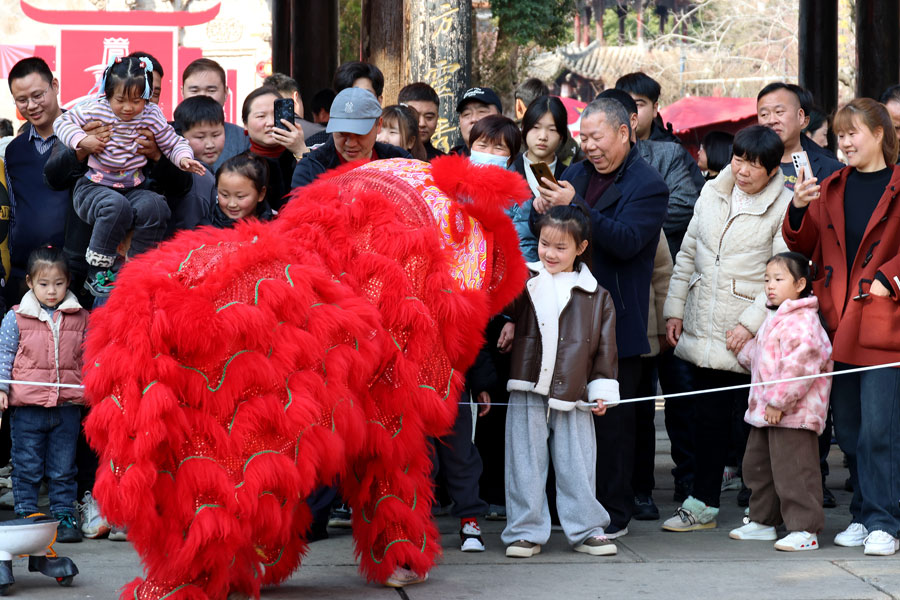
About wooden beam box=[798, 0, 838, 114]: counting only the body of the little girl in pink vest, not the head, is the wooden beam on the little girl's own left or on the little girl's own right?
on the little girl's own left

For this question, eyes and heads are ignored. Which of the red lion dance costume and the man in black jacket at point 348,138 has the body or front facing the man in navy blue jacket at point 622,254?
the red lion dance costume

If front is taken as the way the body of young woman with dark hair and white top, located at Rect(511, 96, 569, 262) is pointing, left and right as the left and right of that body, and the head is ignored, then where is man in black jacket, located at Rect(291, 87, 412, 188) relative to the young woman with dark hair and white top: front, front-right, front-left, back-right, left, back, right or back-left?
front-right

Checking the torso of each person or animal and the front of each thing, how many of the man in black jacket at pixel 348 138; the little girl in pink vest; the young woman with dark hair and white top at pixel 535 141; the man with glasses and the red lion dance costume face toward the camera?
4

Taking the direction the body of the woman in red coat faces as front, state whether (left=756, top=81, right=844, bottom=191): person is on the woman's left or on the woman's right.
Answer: on the woman's right

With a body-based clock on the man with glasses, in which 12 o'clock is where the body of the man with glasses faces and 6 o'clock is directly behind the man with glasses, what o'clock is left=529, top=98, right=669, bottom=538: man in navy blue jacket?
The man in navy blue jacket is roughly at 10 o'clock from the man with glasses.

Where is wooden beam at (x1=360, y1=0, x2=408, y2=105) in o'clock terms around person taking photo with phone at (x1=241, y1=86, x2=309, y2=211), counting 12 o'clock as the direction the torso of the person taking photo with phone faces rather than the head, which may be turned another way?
The wooden beam is roughly at 8 o'clock from the person taking photo with phone.

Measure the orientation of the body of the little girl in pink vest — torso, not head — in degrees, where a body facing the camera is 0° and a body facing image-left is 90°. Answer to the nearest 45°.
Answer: approximately 0°

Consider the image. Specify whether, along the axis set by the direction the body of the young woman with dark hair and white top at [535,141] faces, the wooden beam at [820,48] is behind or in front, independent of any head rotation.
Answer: behind

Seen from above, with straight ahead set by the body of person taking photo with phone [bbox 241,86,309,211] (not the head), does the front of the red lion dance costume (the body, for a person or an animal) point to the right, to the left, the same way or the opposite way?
to the left

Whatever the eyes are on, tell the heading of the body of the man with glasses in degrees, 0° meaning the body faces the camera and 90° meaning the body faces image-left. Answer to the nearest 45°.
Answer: approximately 0°

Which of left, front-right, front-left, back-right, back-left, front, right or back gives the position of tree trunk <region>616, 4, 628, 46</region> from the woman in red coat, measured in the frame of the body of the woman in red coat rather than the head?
back-right
